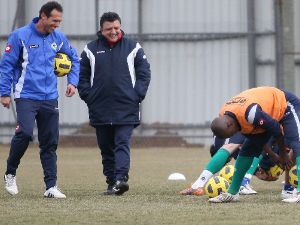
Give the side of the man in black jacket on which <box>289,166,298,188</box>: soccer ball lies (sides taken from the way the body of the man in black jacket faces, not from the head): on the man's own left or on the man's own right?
on the man's own left

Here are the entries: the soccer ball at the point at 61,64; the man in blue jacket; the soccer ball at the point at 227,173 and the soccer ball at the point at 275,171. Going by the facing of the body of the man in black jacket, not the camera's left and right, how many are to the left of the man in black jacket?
2

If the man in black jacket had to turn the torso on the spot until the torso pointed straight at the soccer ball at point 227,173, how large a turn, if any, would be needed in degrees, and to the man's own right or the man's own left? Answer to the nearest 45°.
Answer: approximately 90° to the man's own left

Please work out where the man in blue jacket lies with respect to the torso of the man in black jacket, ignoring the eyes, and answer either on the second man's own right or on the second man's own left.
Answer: on the second man's own right

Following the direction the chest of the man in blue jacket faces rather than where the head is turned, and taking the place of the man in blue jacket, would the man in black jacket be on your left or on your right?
on your left

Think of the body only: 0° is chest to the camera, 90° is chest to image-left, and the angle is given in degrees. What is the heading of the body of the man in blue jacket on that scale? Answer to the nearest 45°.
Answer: approximately 315°

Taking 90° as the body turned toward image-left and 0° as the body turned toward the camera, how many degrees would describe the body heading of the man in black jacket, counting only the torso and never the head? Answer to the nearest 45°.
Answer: approximately 0°

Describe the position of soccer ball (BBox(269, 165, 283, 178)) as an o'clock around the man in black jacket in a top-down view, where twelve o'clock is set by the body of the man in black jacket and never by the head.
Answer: The soccer ball is roughly at 9 o'clock from the man in black jacket.

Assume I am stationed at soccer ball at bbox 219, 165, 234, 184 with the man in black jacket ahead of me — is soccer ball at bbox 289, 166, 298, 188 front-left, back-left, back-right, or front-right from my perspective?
back-left

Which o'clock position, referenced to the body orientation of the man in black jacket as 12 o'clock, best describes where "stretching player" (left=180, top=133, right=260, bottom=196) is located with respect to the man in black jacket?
The stretching player is roughly at 10 o'clock from the man in black jacket.
